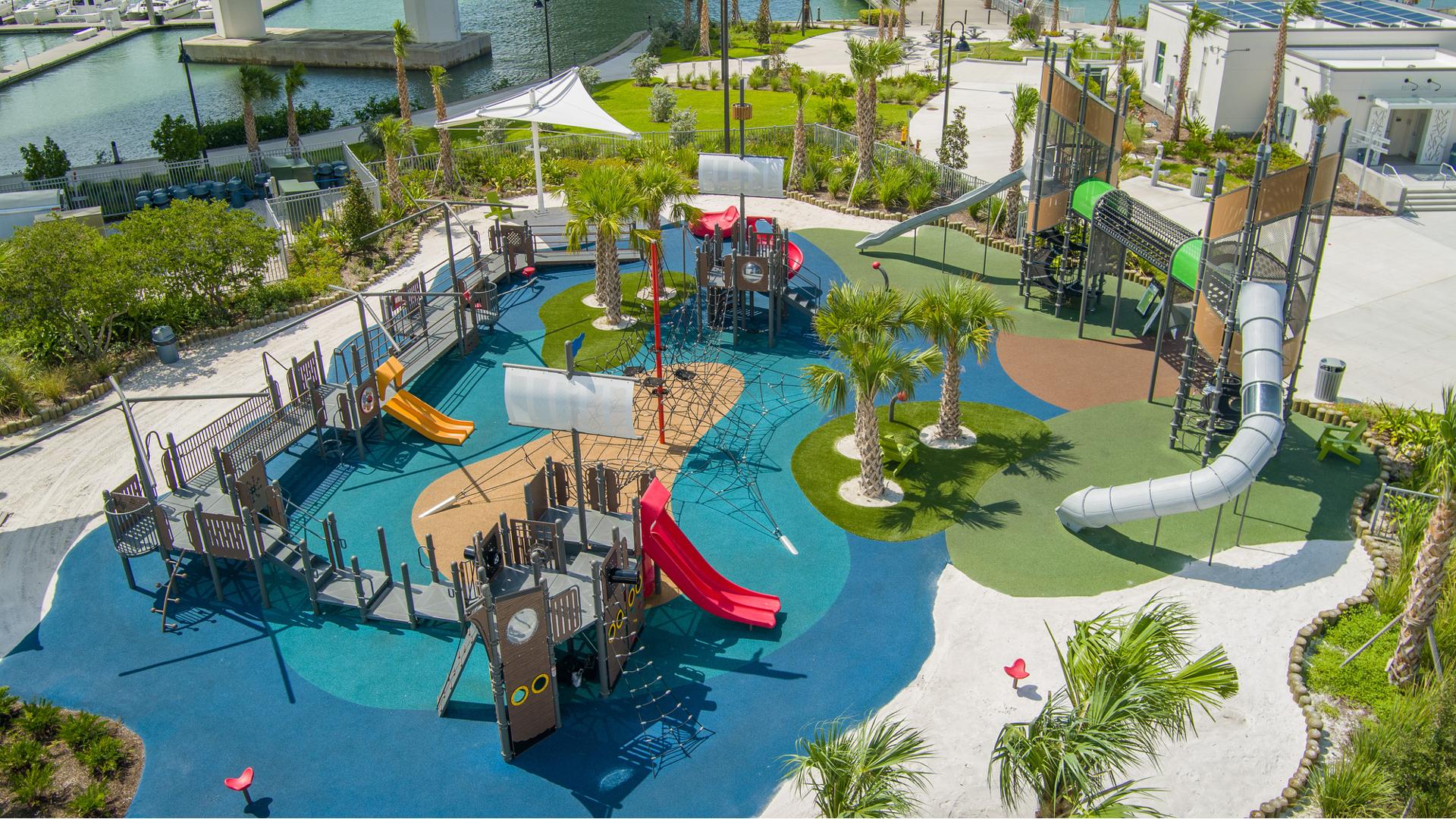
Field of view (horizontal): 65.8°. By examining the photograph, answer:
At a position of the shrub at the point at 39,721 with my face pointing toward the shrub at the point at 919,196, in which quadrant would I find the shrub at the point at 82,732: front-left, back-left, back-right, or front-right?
front-right

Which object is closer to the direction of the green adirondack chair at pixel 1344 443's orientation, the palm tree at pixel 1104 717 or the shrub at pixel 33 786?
the shrub

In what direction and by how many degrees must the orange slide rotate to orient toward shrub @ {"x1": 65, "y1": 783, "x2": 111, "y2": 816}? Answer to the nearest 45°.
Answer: approximately 90° to its right

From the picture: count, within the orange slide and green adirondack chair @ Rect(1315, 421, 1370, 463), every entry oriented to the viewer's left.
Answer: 1

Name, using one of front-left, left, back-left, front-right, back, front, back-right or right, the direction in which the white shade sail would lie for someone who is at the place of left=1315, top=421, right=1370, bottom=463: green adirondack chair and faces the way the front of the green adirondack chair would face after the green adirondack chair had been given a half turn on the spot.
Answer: back

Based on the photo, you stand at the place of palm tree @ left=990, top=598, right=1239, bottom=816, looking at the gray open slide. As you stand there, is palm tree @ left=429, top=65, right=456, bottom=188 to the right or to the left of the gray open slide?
left

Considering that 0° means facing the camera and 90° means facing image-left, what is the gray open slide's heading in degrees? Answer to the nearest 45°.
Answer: approximately 90°

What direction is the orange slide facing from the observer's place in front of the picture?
facing the viewer and to the right of the viewer

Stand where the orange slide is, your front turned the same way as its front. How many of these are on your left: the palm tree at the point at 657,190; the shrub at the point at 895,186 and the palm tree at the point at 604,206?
3

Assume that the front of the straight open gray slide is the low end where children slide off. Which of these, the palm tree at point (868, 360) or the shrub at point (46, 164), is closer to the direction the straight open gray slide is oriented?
the shrub

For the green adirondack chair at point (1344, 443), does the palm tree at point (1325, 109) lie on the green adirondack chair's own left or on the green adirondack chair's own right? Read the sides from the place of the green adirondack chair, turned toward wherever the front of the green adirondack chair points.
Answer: on the green adirondack chair's own right

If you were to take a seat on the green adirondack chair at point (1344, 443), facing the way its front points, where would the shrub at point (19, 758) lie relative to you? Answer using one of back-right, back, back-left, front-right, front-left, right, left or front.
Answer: front-left

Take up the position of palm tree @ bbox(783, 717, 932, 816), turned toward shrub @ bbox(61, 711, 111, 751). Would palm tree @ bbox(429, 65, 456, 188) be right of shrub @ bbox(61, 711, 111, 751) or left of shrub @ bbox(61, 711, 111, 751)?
right

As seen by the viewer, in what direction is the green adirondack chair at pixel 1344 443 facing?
to the viewer's left

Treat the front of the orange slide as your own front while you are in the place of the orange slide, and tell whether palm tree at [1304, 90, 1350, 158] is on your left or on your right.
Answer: on your left
